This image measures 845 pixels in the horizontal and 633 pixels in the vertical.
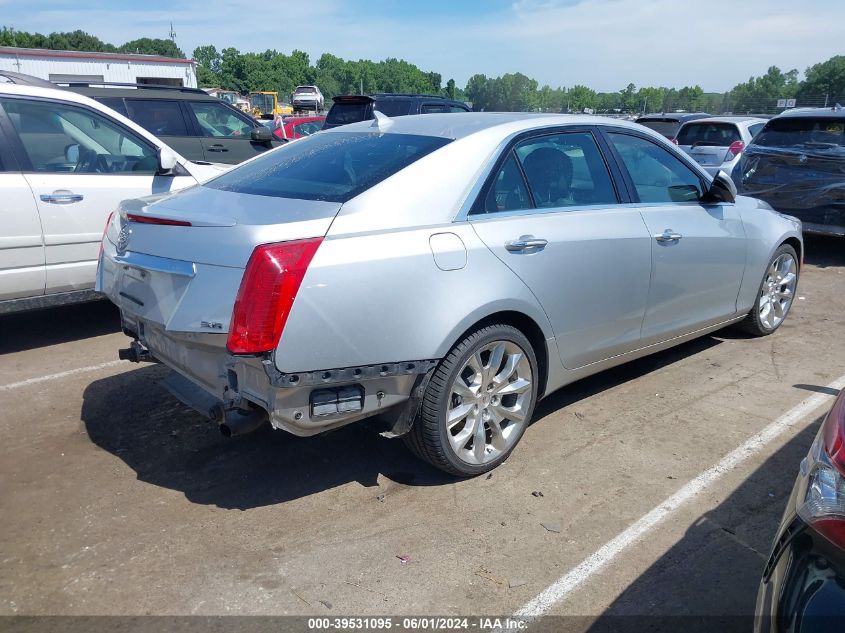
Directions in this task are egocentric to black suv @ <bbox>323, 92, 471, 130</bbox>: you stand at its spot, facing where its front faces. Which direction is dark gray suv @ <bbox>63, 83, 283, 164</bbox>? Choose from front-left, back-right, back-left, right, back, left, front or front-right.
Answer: back

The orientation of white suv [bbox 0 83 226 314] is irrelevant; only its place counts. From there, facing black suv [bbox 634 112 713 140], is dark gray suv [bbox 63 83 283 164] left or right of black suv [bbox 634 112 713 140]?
left

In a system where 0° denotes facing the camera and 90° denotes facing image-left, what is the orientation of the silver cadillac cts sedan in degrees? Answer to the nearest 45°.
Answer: approximately 225°

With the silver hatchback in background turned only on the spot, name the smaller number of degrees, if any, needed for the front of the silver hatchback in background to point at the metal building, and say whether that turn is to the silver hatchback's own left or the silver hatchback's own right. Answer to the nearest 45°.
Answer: approximately 90° to the silver hatchback's own left

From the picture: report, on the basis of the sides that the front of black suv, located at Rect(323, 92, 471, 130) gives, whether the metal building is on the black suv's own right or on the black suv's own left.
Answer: on the black suv's own left

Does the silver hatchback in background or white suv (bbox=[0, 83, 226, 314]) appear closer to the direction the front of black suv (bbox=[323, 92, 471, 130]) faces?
the silver hatchback in background

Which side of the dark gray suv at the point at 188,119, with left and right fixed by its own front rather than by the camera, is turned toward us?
right
